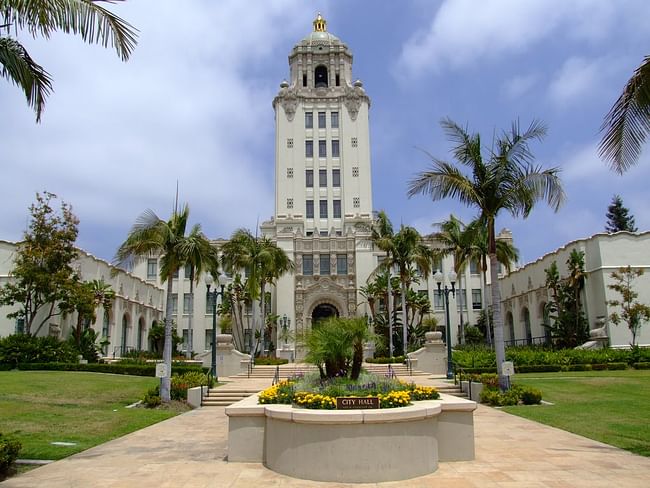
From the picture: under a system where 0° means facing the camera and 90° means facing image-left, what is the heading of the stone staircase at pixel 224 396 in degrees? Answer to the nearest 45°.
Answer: approximately 0°

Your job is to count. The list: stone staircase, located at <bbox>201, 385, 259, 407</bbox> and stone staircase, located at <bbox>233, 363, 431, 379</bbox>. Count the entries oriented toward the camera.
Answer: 2

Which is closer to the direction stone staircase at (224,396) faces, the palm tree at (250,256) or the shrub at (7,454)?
the shrub

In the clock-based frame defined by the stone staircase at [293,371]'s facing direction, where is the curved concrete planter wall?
The curved concrete planter wall is roughly at 12 o'clock from the stone staircase.

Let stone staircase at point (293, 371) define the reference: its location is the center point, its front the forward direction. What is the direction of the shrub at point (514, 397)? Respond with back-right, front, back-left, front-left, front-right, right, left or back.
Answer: front-left

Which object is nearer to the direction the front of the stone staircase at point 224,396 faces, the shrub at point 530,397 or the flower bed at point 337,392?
the flower bed

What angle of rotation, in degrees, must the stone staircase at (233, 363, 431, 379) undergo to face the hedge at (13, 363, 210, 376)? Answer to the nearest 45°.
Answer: approximately 90° to its right

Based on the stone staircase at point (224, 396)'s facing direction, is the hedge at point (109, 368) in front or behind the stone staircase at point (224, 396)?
behind

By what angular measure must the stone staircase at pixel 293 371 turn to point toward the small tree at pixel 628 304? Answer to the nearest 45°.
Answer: approximately 90° to its left

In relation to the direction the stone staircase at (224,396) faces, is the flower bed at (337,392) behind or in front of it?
in front

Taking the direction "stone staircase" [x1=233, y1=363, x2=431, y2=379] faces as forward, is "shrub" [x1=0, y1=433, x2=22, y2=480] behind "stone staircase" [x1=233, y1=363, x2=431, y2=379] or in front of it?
in front

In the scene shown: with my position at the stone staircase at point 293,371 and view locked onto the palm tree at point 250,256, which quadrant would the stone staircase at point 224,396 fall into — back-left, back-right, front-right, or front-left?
back-left
